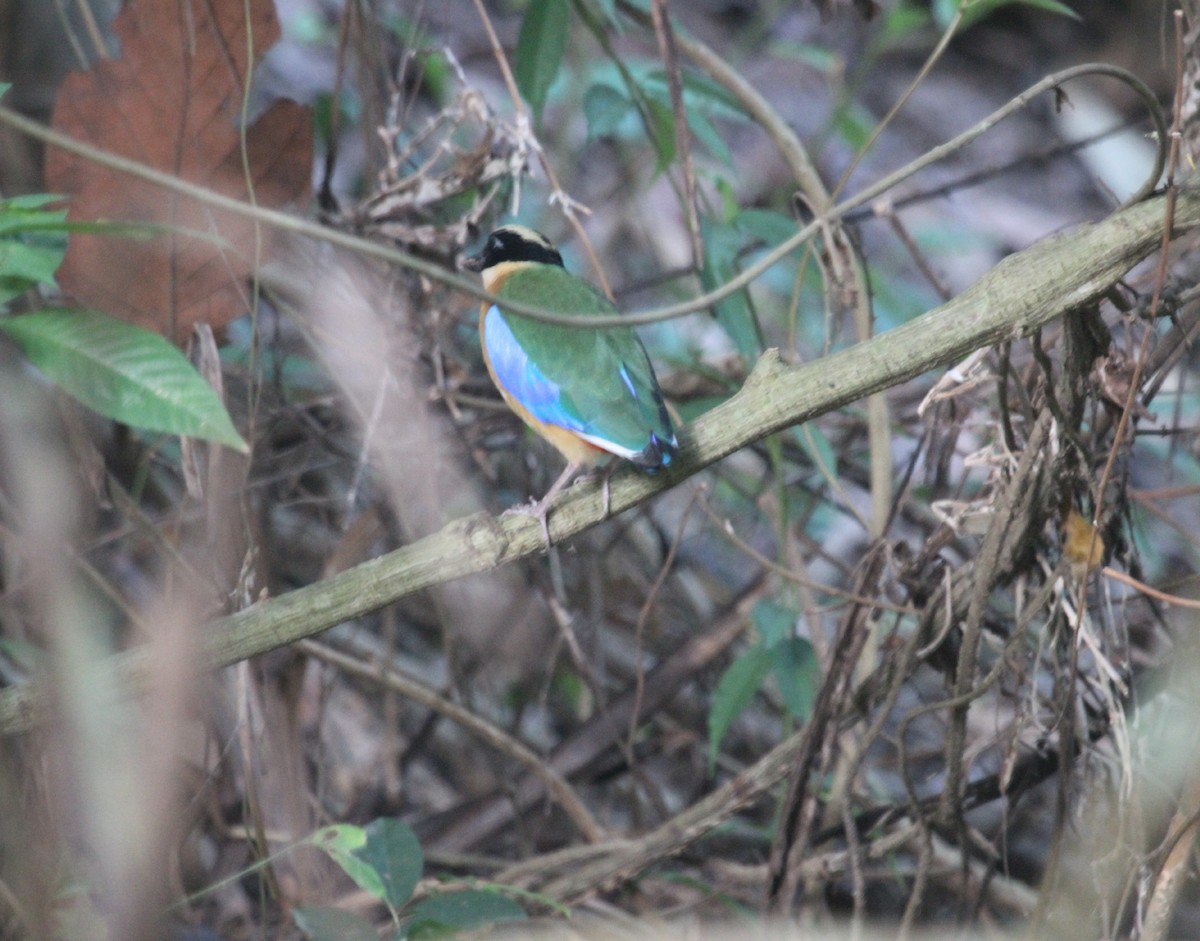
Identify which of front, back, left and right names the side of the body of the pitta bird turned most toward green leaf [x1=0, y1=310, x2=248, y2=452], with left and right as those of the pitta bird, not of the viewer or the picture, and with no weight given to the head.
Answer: left

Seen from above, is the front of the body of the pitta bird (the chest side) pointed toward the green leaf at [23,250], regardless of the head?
no

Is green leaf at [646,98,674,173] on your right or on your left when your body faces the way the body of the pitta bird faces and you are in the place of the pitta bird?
on your right

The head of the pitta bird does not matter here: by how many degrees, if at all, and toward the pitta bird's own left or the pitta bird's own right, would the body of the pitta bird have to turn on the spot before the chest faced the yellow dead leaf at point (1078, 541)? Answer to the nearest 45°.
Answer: approximately 135° to the pitta bird's own right

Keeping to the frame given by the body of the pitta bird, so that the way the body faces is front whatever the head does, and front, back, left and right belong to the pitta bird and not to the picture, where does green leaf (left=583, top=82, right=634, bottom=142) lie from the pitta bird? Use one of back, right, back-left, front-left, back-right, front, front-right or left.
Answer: front-right

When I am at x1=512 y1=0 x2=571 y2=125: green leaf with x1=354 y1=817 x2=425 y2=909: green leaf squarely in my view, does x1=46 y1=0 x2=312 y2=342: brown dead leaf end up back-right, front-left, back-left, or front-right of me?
front-right

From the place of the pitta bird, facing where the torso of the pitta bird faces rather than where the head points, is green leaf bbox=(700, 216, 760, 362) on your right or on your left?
on your right

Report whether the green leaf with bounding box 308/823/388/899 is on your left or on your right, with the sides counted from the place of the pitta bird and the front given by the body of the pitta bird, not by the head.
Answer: on your left

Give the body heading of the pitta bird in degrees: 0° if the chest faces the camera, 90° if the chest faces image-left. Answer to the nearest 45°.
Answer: approximately 135°

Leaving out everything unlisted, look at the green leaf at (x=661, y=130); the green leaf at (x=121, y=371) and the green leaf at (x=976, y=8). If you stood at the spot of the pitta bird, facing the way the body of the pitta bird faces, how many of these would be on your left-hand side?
1
